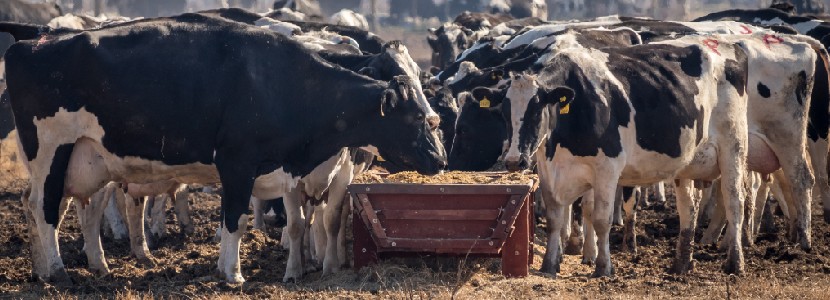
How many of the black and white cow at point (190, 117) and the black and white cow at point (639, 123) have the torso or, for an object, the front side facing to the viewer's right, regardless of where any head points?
1

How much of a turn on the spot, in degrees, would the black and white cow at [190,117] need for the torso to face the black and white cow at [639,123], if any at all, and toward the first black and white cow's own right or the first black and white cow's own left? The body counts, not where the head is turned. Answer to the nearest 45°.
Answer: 0° — it already faces it

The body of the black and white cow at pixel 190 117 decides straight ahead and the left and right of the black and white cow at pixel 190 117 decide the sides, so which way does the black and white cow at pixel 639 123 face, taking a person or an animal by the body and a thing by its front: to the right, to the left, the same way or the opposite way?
the opposite way

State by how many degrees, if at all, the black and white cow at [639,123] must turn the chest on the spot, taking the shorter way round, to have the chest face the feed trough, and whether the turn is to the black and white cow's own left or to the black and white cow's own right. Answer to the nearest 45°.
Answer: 0° — it already faces it

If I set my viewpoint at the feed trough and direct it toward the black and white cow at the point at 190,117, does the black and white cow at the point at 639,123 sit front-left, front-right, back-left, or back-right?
back-right

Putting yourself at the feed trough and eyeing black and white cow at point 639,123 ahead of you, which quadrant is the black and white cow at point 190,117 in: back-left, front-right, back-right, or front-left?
back-left

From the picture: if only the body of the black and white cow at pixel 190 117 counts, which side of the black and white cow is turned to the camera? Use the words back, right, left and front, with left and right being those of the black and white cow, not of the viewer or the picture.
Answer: right
